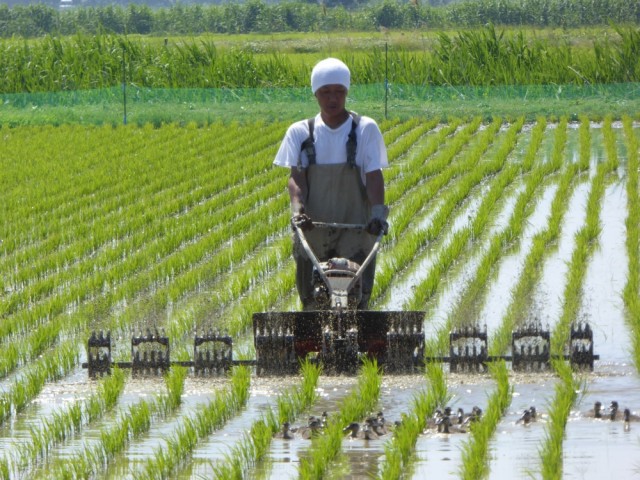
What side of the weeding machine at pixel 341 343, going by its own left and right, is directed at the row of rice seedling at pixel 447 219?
back

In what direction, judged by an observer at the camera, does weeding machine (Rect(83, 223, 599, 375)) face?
facing the viewer

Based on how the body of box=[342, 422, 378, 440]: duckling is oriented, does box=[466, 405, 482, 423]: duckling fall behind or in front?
behind

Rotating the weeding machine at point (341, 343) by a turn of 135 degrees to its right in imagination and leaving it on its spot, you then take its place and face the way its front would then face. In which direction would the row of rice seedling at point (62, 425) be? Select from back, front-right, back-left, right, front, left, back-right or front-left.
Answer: left

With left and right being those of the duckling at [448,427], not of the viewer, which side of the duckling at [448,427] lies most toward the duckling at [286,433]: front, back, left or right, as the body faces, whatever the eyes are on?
front

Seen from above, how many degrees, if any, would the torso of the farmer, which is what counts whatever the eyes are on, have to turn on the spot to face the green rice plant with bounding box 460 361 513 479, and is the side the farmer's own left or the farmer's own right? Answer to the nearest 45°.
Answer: approximately 45° to the farmer's own left

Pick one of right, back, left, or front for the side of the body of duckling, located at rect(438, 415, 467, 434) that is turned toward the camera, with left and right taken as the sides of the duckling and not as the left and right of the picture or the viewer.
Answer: left

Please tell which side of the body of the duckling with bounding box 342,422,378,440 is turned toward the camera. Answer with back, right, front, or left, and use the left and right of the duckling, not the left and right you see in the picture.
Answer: left

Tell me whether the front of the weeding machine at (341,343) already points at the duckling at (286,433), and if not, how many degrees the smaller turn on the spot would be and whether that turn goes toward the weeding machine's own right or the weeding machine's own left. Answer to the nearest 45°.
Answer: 0° — it already faces it

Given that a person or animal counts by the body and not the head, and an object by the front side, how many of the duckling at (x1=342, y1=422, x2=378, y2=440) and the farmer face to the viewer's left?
1

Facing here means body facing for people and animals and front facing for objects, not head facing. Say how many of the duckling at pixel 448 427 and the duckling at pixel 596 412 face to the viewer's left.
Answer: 1
